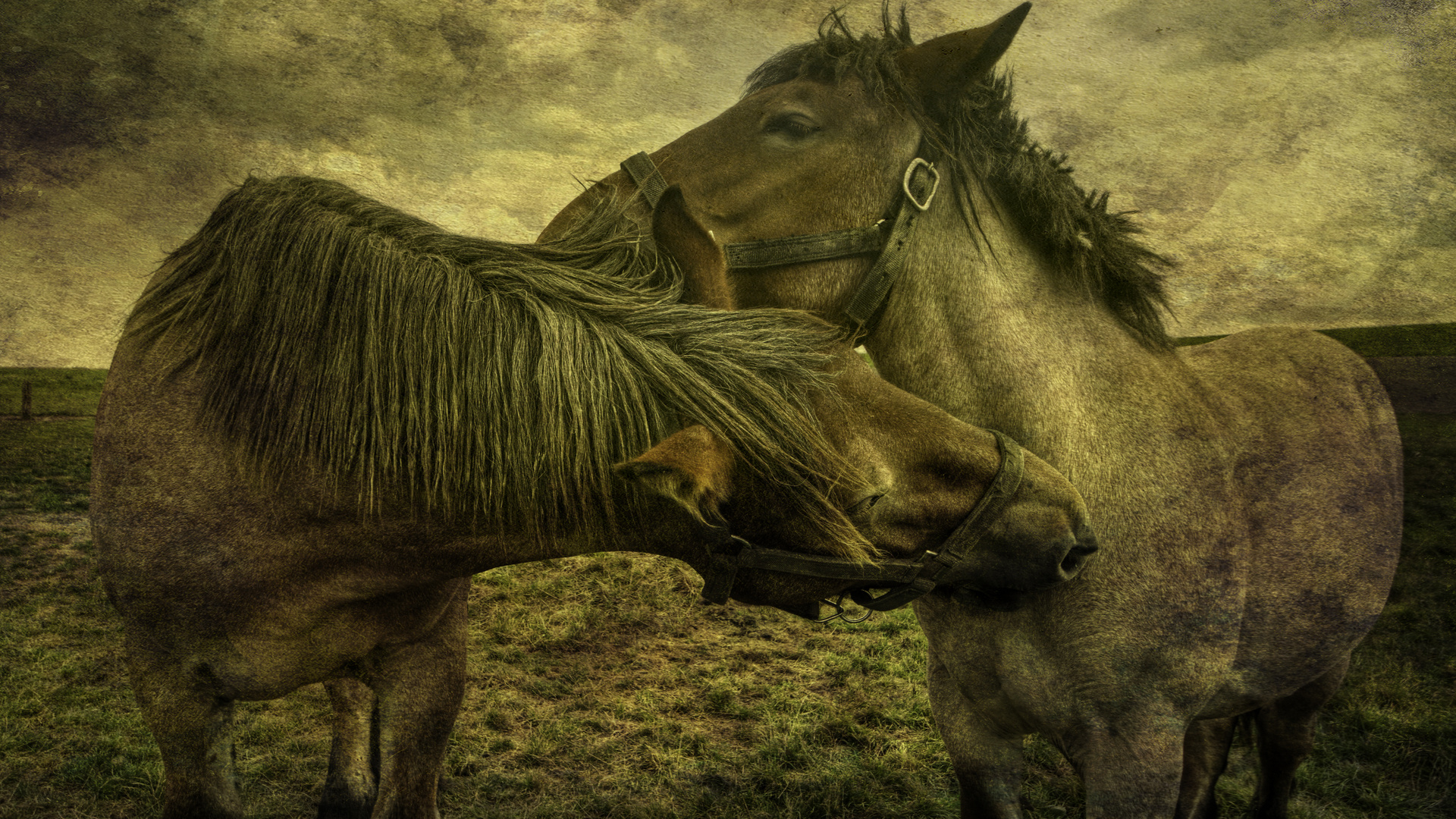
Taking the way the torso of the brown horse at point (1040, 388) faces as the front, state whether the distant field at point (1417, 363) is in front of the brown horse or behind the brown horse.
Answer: behind

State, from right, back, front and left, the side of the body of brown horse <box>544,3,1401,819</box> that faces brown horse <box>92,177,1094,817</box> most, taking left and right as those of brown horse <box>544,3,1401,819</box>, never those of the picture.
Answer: front

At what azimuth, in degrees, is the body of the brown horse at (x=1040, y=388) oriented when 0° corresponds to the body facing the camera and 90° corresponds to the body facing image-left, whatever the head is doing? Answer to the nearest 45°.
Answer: approximately 45°

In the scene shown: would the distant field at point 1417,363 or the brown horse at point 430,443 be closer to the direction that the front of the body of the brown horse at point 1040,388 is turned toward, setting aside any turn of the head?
the brown horse
